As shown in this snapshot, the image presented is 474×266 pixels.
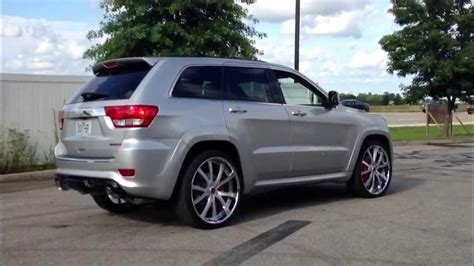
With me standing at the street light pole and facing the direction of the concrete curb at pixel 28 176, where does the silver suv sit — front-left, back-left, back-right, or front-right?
front-left

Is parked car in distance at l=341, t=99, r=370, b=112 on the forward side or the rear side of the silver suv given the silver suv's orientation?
on the forward side

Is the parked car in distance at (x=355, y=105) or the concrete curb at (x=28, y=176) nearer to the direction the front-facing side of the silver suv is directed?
the parked car in distance

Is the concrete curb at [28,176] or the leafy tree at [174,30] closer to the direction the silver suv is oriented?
the leafy tree

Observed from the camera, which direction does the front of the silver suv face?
facing away from the viewer and to the right of the viewer

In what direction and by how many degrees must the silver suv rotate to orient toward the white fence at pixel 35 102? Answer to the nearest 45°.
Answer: approximately 90° to its left

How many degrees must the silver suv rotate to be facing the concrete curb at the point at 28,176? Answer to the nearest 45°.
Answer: approximately 90° to its left

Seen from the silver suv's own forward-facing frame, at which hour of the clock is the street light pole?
The street light pole is roughly at 11 o'clock from the silver suv.

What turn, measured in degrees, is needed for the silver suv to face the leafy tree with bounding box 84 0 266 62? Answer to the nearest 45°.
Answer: approximately 45° to its left

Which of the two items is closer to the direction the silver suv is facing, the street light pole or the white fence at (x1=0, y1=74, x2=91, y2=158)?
the street light pole

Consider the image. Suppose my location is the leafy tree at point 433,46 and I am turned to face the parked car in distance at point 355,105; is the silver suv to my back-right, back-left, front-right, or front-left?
back-left

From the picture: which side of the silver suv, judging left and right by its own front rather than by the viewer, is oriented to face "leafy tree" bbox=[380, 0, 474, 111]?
front
